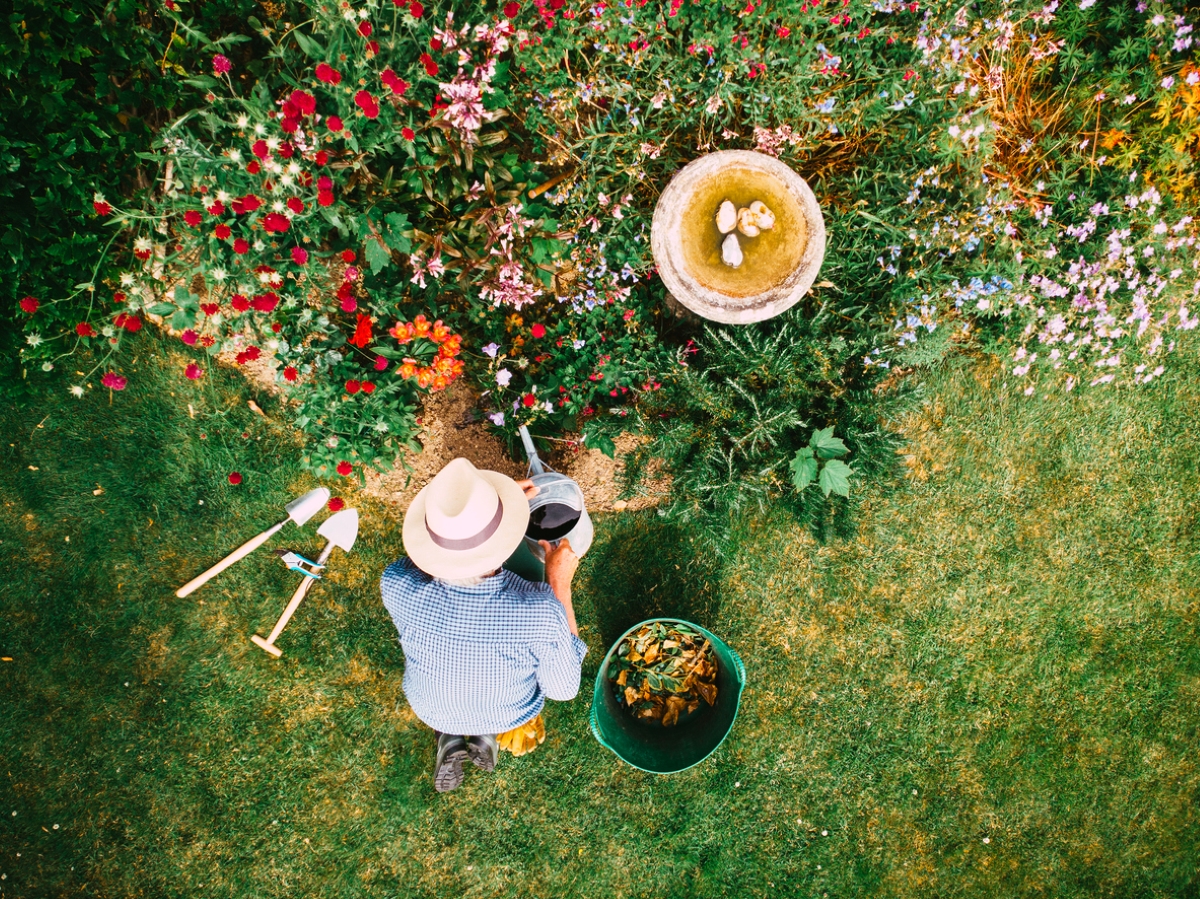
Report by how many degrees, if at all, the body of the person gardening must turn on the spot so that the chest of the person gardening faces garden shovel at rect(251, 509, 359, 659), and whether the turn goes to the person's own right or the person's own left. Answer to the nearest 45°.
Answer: approximately 45° to the person's own left

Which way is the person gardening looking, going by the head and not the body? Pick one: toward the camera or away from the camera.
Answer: away from the camera

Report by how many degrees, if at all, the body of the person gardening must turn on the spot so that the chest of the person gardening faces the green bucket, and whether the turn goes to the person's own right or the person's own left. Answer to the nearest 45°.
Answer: approximately 45° to the person's own right

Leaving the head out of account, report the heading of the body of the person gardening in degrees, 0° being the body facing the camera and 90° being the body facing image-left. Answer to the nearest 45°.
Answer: approximately 180°

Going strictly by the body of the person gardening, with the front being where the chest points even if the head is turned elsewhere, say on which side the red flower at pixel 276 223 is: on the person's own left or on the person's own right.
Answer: on the person's own left
